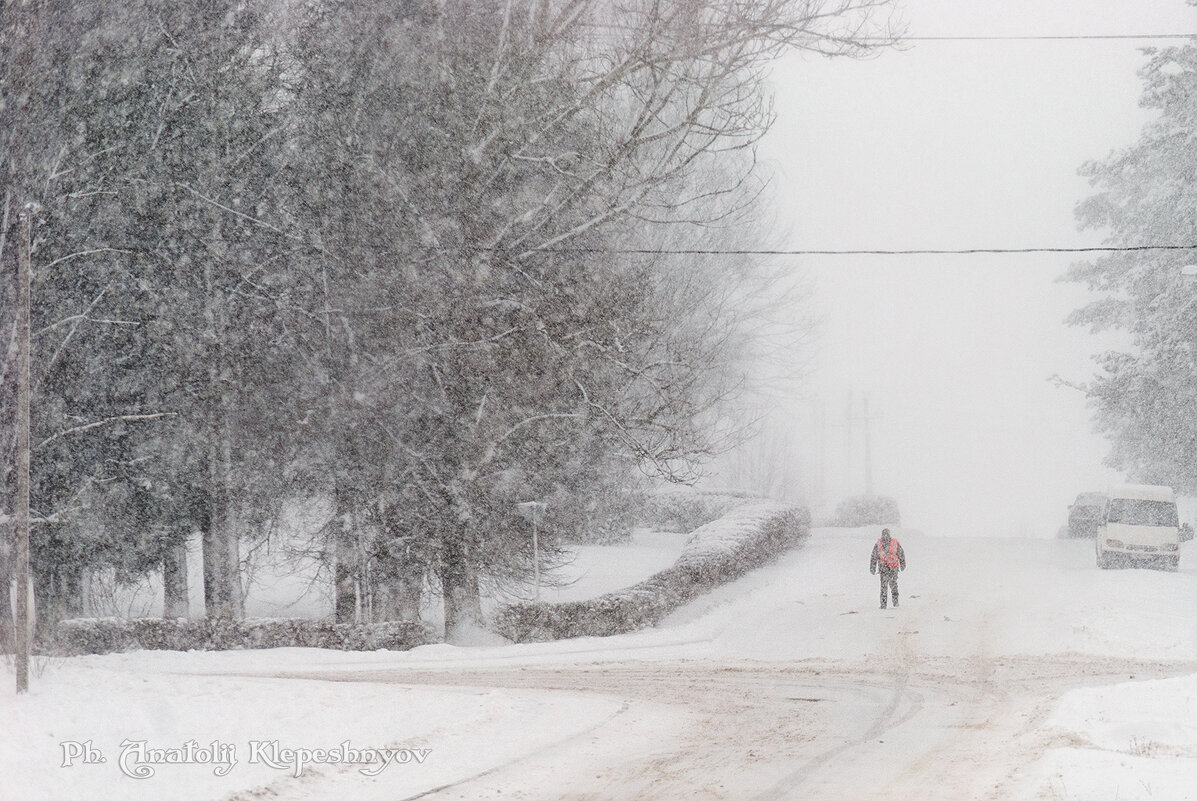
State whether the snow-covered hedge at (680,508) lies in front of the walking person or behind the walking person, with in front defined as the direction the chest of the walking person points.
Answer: in front

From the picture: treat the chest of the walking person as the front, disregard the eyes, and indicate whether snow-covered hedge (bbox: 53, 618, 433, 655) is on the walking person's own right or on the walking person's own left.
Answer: on the walking person's own left

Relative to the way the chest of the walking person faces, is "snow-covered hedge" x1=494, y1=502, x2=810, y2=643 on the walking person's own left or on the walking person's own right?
on the walking person's own left

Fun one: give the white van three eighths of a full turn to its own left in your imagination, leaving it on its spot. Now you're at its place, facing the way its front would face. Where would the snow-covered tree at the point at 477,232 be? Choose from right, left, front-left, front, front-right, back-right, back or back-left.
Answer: back

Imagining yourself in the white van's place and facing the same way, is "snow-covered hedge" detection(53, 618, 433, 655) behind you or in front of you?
in front

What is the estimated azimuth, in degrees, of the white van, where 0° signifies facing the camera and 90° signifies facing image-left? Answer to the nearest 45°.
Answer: approximately 0°

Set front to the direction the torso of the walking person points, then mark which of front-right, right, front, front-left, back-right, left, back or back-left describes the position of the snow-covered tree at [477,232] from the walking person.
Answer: back-left

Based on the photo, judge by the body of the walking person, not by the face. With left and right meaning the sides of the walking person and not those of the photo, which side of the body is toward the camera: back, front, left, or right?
back

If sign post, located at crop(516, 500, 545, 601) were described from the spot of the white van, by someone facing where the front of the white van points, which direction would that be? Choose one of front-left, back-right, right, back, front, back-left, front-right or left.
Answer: front-right

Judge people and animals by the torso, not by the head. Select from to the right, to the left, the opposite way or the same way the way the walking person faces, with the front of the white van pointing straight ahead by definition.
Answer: the opposite way

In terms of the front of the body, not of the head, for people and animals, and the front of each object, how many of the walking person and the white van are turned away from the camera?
1

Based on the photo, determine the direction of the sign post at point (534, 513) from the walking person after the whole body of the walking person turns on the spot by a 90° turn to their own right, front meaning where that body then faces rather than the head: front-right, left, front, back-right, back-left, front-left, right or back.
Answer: front

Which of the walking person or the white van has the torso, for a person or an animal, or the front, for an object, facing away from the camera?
the walking person

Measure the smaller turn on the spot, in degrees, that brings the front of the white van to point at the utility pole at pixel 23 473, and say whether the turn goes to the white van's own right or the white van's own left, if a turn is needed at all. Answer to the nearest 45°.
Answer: approximately 45° to the white van's own right
